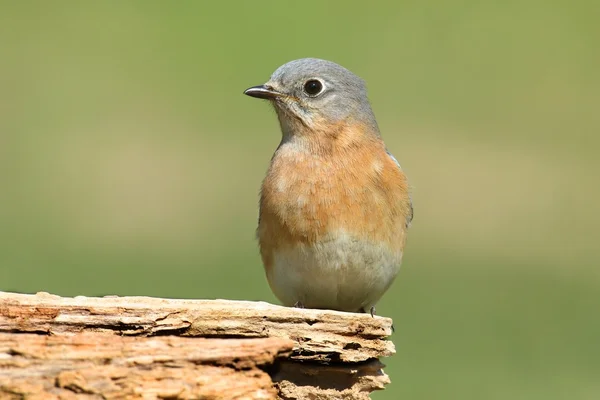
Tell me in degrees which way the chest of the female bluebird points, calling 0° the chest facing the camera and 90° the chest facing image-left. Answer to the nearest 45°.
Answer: approximately 0°
